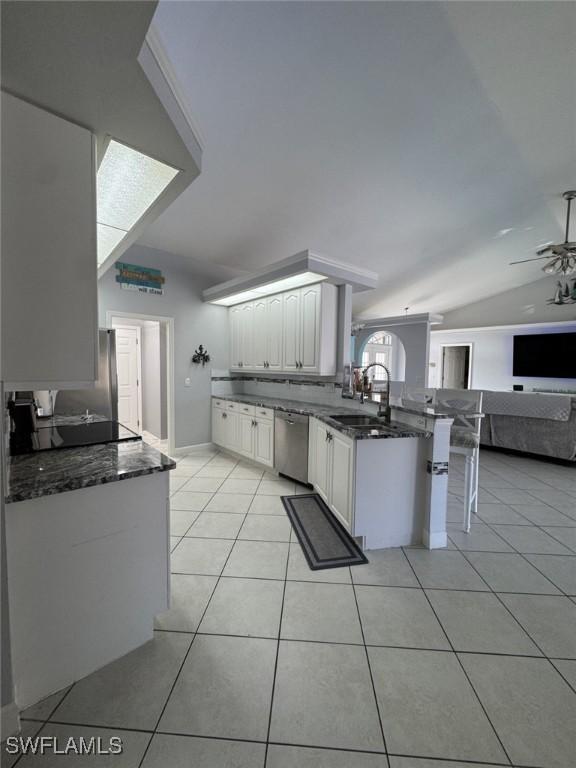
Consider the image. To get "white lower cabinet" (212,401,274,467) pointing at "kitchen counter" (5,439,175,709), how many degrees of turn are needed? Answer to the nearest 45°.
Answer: approximately 45° to its left

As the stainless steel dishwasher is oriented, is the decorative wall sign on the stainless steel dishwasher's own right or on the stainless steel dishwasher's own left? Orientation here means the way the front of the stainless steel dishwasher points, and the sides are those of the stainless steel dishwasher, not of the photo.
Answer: on the stainless steel dishwasher's own right

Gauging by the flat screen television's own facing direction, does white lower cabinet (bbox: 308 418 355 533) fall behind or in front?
in front

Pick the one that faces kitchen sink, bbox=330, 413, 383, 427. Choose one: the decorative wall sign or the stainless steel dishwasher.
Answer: the decorative wall sign

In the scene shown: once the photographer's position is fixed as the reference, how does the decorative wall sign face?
facing the viewer and to the right of the viewer

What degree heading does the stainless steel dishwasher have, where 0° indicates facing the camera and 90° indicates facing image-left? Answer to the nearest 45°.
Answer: approximately 45°

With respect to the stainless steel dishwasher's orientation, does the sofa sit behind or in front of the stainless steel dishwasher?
behind

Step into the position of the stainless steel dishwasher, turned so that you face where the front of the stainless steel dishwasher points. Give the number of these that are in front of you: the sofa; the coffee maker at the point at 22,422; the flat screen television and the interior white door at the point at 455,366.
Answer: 1

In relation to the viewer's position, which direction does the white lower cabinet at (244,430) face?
facing the viewer and to the left of the viewer

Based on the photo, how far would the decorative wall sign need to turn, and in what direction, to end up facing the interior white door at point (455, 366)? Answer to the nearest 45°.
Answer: approximately 45° to its left

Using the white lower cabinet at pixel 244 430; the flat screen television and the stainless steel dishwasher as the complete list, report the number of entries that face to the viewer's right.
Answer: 0

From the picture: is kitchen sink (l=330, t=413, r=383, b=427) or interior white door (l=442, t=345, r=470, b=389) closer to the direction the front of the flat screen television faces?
the kitchen sink

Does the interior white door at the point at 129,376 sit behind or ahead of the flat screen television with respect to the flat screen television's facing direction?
ahead

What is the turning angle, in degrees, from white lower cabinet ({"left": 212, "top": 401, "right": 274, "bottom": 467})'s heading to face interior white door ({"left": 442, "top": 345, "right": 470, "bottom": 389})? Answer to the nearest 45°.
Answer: approximately 180°
